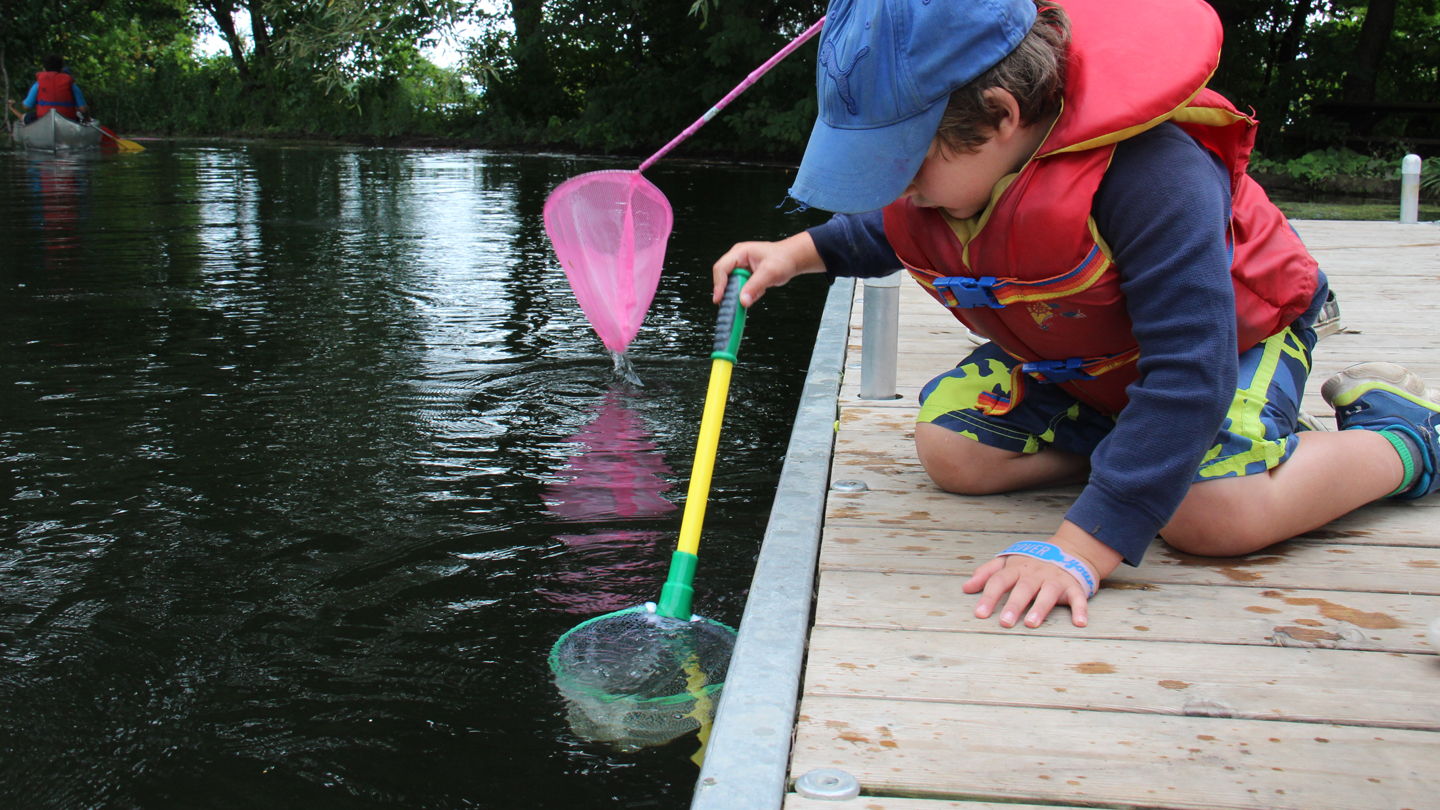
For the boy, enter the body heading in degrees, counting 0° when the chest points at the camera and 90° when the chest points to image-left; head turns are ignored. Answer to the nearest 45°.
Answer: approximately 45°

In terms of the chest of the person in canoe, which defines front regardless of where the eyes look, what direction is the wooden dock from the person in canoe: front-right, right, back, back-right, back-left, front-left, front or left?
back

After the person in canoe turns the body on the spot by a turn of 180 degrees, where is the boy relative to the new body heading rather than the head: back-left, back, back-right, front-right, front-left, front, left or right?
front

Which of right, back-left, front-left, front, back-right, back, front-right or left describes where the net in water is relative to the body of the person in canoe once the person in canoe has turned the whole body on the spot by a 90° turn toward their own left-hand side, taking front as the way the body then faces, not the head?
left

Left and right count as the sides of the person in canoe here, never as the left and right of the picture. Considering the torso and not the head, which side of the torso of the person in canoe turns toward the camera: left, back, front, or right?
back

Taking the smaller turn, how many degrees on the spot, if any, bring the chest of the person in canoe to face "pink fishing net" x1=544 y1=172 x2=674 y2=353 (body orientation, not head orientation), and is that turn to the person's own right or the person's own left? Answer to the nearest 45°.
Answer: approximately 180°

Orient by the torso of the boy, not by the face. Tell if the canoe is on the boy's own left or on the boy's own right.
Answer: on the boy's own right
